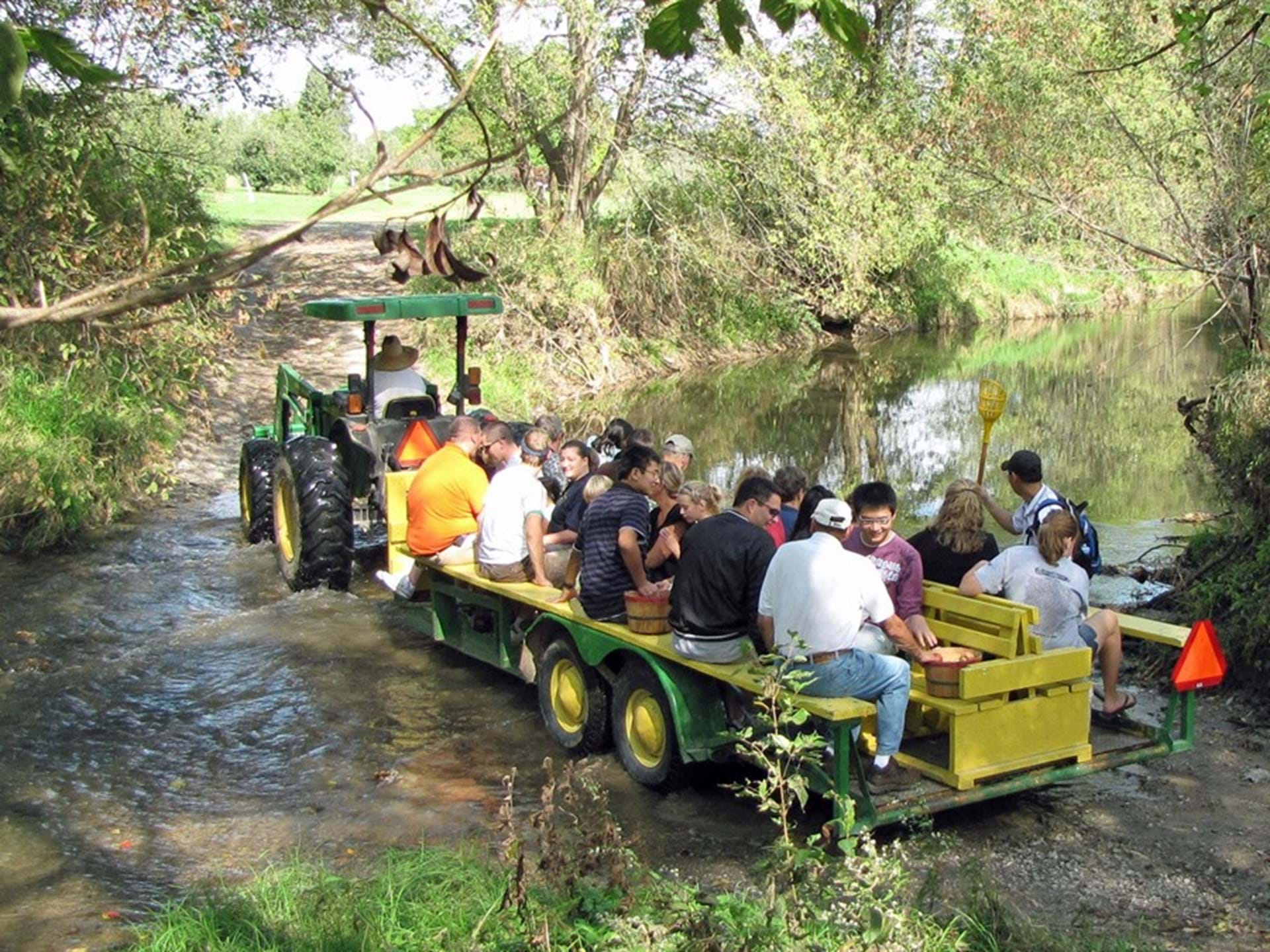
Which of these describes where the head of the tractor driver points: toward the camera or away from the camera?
away from the camera

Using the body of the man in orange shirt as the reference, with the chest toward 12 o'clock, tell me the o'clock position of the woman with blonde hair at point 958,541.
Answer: The woman with blonde hair is roughly at 3 o'clock from the man in orange shirt.

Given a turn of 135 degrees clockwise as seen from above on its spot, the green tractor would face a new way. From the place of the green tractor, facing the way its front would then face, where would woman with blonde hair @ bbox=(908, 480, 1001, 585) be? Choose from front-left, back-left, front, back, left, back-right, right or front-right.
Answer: front-right

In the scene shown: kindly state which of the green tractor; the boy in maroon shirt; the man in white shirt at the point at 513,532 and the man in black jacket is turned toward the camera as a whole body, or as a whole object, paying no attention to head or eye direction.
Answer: the boy in maroon shirt

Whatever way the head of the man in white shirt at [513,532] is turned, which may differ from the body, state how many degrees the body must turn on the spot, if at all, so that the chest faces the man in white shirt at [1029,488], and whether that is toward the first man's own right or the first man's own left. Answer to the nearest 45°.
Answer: approximately 45° to the first man's own right

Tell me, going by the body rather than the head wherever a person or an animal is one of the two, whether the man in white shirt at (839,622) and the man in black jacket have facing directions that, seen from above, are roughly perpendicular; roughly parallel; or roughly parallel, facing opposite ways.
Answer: roughly parallel

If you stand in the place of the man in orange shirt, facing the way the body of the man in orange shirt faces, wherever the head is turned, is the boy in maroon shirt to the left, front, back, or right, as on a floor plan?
right

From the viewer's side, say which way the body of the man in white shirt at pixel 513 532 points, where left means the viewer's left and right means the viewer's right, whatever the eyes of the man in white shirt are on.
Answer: facing away from the viewer and to the right of the viewer

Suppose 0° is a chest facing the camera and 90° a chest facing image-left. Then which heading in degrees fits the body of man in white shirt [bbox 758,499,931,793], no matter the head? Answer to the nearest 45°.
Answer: approximately 225°

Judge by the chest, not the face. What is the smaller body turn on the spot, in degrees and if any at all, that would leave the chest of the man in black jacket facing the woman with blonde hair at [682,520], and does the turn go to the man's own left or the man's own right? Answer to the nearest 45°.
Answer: approximately 45° to the man's own left

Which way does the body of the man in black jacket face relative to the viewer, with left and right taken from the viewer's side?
facing away from the viewer and to the right of the viewer

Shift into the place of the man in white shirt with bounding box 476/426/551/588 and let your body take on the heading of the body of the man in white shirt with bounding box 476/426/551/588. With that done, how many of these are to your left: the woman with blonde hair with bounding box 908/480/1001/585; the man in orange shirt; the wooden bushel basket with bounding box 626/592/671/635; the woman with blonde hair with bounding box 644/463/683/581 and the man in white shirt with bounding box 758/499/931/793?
1

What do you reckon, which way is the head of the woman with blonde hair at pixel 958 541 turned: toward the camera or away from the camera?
away from the camera

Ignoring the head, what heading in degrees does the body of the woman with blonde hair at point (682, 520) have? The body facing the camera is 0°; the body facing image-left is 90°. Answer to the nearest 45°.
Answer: approximately 45°

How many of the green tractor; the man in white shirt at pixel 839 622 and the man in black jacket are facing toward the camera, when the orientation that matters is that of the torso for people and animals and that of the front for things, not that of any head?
0

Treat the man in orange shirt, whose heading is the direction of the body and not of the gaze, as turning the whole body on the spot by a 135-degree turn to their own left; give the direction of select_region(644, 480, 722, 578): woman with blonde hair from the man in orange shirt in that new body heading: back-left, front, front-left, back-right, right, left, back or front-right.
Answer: back-left

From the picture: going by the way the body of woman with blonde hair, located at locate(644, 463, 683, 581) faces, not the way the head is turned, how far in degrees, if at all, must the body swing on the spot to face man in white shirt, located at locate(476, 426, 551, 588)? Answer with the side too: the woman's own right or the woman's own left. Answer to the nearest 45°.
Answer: approximately 90° to the woman's own right

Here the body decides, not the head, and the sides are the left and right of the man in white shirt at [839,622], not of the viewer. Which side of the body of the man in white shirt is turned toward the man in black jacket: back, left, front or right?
left

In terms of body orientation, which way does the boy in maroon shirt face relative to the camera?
toward the camera

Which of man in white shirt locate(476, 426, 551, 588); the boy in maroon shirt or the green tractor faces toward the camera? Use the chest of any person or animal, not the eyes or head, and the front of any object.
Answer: the boy in maroon shirt
